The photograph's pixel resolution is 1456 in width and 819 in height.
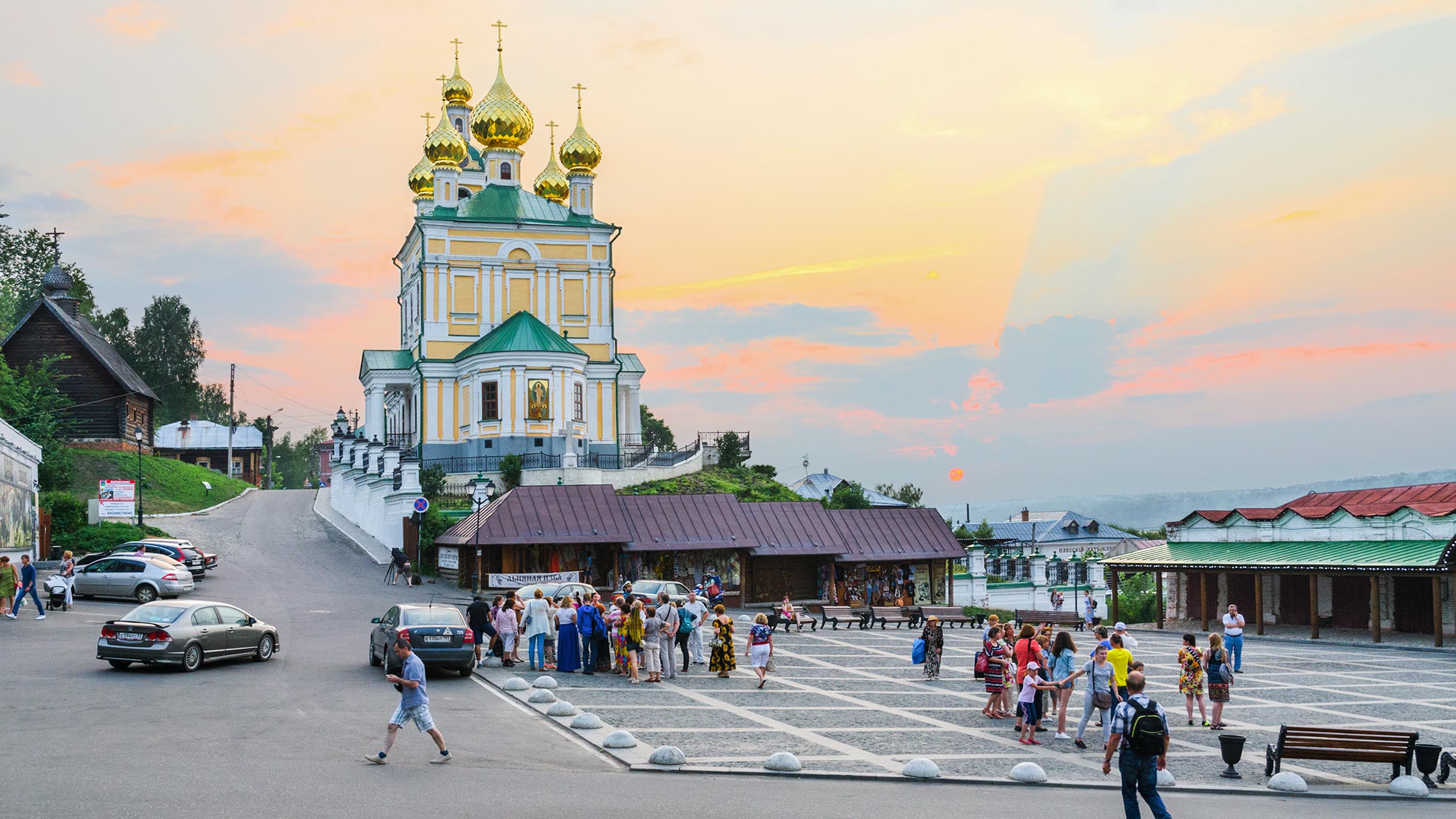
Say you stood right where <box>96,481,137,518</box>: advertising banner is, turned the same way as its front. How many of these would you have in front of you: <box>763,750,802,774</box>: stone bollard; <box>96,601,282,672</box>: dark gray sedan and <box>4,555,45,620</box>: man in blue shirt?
3

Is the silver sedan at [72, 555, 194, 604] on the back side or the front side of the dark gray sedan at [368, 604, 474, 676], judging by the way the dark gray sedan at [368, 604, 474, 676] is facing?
on the front side

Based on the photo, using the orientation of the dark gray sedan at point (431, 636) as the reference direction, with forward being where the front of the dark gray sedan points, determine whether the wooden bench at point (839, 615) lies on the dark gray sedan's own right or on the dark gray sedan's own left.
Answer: on the dark gray sedan's own right

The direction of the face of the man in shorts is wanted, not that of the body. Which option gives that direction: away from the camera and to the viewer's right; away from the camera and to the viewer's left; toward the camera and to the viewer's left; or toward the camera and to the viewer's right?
toward the camera and to the viewer's left

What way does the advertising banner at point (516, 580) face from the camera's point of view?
toward the camera

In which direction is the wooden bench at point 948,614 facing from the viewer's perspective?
toward the camera

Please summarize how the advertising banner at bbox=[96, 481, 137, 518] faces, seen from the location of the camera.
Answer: facing the viewer

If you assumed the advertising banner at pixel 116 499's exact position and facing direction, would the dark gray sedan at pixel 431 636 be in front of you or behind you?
in front

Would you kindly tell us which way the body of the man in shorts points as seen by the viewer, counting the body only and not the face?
to the viewer's left

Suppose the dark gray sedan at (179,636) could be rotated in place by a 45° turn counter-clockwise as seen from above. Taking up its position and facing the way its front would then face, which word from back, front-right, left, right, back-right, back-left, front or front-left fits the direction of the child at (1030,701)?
back-right

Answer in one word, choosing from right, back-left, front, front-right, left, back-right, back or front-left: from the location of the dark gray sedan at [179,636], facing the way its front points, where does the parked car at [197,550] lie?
front-left

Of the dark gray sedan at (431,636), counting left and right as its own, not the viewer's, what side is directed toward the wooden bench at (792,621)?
right

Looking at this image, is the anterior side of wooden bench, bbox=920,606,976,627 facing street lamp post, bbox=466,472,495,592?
no

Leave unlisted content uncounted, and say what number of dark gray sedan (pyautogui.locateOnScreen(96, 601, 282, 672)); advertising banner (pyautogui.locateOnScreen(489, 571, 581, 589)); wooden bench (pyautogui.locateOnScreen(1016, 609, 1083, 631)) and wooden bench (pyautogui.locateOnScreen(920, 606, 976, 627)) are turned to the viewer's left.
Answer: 0

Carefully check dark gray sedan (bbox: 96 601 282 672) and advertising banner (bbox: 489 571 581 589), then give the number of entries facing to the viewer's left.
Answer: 0

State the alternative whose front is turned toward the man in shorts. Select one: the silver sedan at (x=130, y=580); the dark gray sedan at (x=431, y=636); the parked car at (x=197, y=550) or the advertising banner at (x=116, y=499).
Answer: the advertising banner

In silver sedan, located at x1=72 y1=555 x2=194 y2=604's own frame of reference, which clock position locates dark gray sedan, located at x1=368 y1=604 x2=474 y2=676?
The dark gray sedan is roughly at 7 o'clock from the silver sedan.
